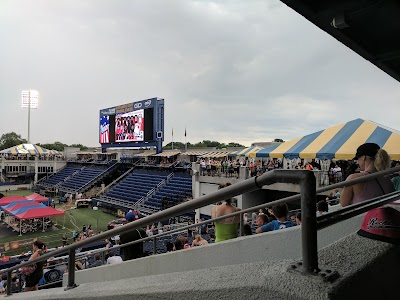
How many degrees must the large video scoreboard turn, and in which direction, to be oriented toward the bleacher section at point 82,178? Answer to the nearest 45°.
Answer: approximately 90° to its right

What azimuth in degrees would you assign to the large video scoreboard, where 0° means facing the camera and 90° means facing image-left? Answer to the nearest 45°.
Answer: approximately 45°

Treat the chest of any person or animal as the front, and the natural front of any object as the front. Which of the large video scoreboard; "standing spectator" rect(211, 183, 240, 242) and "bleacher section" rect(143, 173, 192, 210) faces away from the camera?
the standing spectator

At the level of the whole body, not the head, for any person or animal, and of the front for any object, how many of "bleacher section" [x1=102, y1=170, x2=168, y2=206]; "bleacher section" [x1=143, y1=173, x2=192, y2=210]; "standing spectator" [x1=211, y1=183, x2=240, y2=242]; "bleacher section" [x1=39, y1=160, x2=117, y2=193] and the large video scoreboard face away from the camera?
1

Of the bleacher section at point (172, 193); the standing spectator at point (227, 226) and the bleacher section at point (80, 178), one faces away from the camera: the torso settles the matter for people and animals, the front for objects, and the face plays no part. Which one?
the standing spectator

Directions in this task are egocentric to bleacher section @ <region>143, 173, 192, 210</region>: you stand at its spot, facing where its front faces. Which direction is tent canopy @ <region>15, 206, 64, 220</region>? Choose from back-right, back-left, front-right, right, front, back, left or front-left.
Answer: front

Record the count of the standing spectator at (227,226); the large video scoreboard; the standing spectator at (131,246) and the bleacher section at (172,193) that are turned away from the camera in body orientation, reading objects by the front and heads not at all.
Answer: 2

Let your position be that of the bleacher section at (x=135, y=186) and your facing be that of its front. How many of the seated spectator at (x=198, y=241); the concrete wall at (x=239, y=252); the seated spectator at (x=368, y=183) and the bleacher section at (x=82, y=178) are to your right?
1

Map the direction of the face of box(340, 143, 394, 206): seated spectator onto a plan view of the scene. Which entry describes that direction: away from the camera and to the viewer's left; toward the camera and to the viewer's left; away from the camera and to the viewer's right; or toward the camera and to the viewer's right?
away from the camera and to the viewer's left

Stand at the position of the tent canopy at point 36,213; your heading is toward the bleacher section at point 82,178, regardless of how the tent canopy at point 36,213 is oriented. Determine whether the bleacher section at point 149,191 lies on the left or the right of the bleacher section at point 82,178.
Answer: right

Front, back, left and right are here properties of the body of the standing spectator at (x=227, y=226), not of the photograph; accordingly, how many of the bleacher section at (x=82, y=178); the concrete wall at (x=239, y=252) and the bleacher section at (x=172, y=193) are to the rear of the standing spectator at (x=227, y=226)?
1

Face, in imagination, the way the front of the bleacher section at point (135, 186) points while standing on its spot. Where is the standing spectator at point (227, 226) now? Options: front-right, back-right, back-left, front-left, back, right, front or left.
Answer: front-left

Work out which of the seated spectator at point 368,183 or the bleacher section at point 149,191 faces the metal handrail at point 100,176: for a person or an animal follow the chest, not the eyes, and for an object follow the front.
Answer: the seated spectator

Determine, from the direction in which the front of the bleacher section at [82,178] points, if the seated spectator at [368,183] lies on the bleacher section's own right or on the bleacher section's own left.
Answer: on the bleacher section's own left

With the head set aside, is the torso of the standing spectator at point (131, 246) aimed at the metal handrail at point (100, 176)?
yes

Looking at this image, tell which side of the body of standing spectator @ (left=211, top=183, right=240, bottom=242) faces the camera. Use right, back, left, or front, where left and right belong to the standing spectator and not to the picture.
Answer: back

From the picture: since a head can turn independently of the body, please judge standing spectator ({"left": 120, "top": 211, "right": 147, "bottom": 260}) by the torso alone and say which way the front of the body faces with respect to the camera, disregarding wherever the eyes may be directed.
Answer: away from the camera
